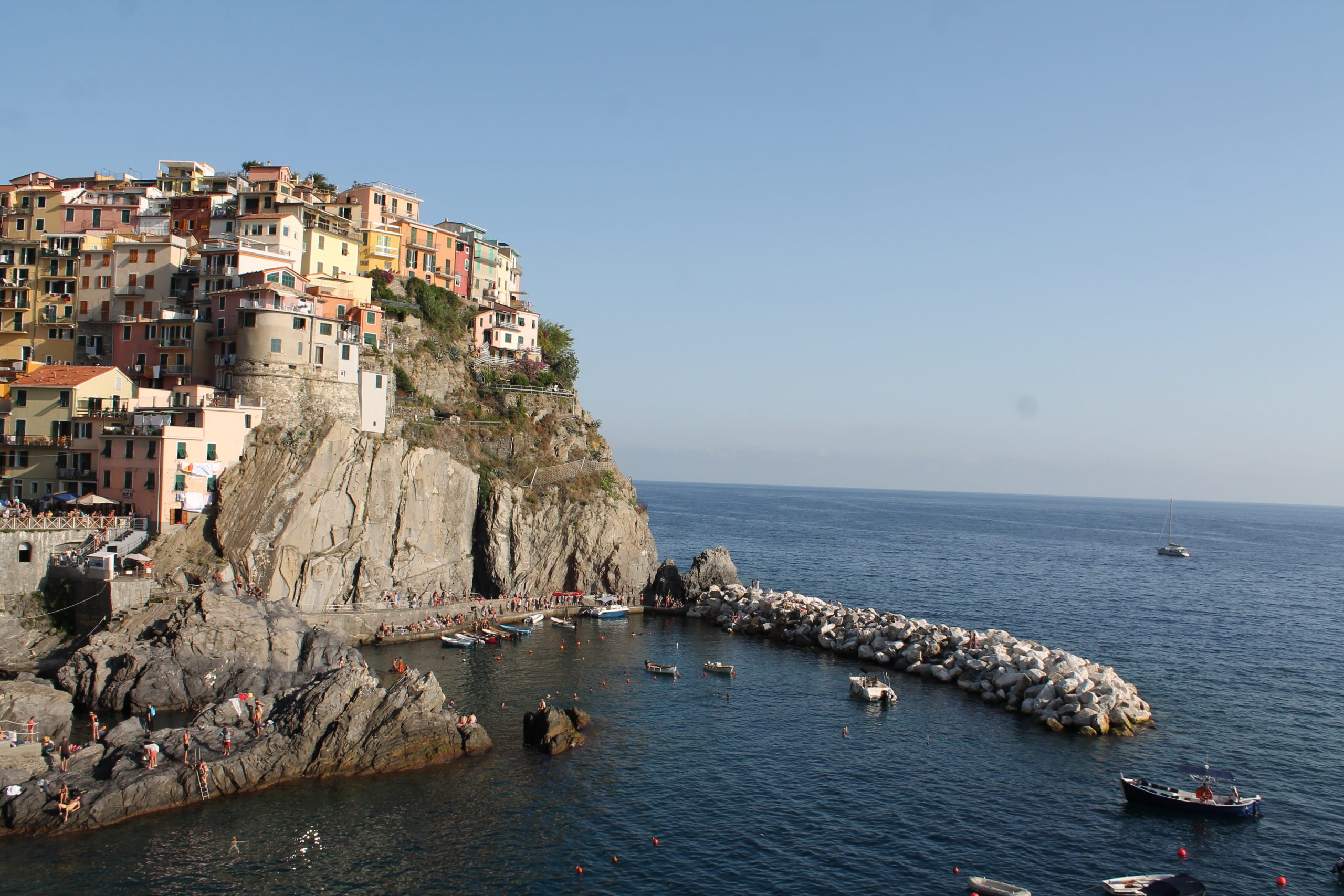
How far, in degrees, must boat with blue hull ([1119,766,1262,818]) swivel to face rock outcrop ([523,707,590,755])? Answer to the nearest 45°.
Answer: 0° — it already faces it

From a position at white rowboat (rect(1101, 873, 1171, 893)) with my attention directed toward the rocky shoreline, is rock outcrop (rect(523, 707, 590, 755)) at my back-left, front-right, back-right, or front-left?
front-right

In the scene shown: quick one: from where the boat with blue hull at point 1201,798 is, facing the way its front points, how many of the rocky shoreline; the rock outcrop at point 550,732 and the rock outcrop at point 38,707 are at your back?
0

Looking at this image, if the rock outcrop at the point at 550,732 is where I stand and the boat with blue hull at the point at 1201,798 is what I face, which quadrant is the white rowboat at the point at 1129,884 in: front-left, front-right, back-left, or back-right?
front-right

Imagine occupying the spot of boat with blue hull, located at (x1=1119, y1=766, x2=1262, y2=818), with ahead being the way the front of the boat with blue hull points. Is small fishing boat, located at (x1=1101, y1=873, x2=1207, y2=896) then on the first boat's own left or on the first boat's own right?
on the first boat's own left

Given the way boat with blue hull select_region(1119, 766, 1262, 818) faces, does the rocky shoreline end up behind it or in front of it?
in front

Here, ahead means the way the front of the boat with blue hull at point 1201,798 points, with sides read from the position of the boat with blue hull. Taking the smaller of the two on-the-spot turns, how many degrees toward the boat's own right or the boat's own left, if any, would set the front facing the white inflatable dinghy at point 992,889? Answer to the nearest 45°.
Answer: approximately 45° to the boat's own left

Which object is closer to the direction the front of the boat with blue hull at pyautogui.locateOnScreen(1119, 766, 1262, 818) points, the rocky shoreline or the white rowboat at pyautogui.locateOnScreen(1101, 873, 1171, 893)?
the rocky shoreline

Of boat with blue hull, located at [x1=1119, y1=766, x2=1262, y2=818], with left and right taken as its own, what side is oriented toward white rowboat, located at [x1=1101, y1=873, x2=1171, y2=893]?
left

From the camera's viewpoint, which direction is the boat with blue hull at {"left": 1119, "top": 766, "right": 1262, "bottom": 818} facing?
to the viewer's left

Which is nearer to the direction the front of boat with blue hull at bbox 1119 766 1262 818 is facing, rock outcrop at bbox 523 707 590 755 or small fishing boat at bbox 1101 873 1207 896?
the rock outcrop
